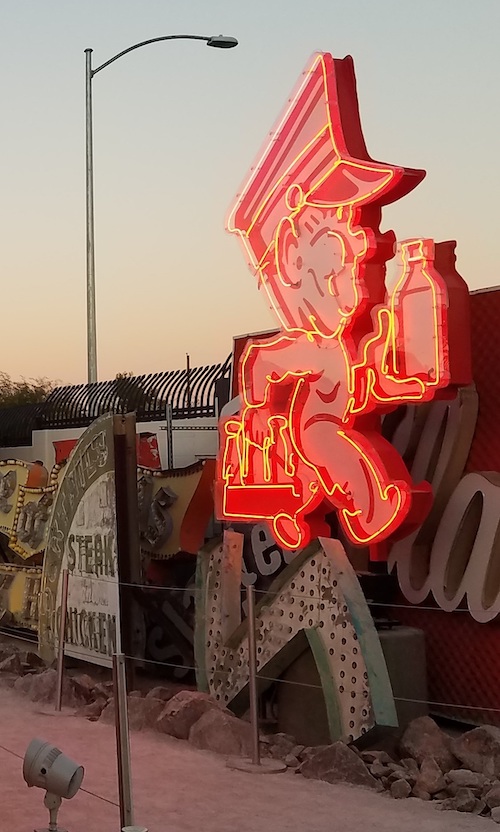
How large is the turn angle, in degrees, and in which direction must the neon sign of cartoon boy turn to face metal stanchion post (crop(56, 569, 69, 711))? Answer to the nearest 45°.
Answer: approximately 90° to its right

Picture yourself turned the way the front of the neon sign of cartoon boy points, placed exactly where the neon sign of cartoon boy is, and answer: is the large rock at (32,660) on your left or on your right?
on your right

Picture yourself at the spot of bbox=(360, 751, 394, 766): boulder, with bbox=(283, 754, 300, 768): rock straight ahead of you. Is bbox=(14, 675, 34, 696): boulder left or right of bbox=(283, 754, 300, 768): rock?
right

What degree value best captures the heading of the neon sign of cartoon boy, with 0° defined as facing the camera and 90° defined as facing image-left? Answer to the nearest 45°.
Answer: approximately 45°
